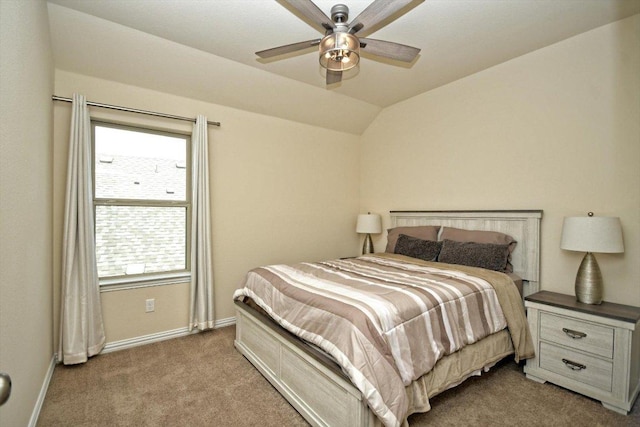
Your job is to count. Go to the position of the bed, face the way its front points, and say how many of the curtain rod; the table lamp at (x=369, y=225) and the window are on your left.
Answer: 0

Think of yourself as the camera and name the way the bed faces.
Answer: facing the viewer and to the left of the viewer

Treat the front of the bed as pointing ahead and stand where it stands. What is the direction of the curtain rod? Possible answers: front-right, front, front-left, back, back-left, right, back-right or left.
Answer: front-right

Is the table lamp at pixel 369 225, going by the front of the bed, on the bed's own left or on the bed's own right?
on the bed's own right

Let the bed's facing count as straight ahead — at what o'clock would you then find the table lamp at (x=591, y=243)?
The table lamp is roughly at 7 o'clock from the bed.

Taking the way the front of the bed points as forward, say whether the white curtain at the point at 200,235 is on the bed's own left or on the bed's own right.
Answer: on the bed's own right

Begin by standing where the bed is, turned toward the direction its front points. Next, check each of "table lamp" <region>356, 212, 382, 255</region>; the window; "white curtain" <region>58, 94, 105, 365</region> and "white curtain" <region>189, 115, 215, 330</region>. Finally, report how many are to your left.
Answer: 0
